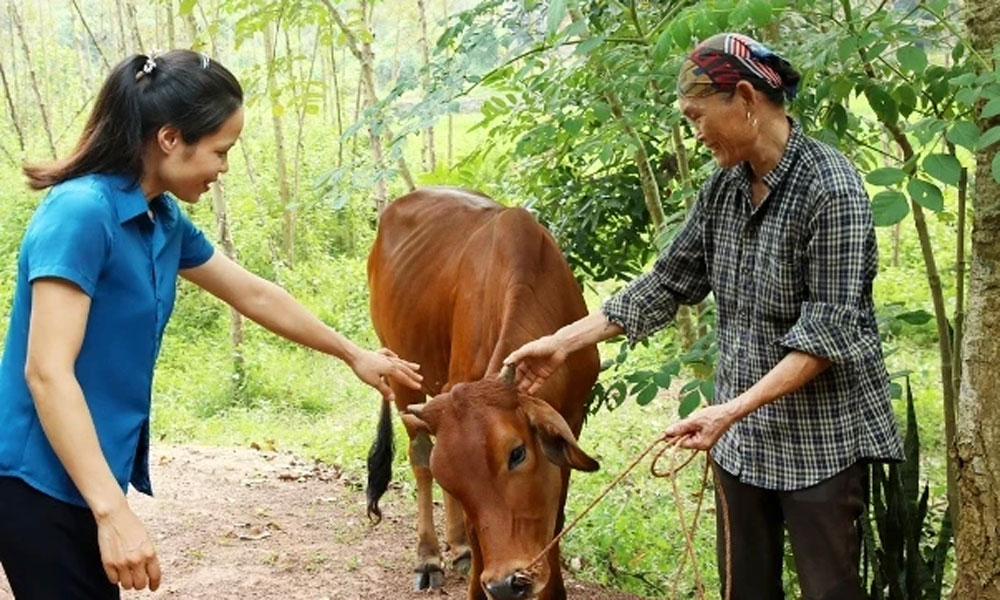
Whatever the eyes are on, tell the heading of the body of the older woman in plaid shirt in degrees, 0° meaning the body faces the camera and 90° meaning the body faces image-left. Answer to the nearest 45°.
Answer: approximately 45°

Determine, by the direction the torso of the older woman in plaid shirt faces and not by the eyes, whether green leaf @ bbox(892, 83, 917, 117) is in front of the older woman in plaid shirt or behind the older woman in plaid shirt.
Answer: behind

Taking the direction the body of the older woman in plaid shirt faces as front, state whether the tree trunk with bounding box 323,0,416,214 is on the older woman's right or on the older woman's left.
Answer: on the older woman's right

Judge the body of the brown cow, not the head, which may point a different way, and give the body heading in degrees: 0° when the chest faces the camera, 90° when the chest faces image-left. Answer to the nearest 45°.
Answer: approximately 315°

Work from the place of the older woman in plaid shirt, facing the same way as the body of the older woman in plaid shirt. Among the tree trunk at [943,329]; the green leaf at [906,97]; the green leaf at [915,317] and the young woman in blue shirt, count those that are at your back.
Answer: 3

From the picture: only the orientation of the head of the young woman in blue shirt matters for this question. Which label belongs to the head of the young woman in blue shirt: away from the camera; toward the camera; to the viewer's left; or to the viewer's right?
to the viewer's right
